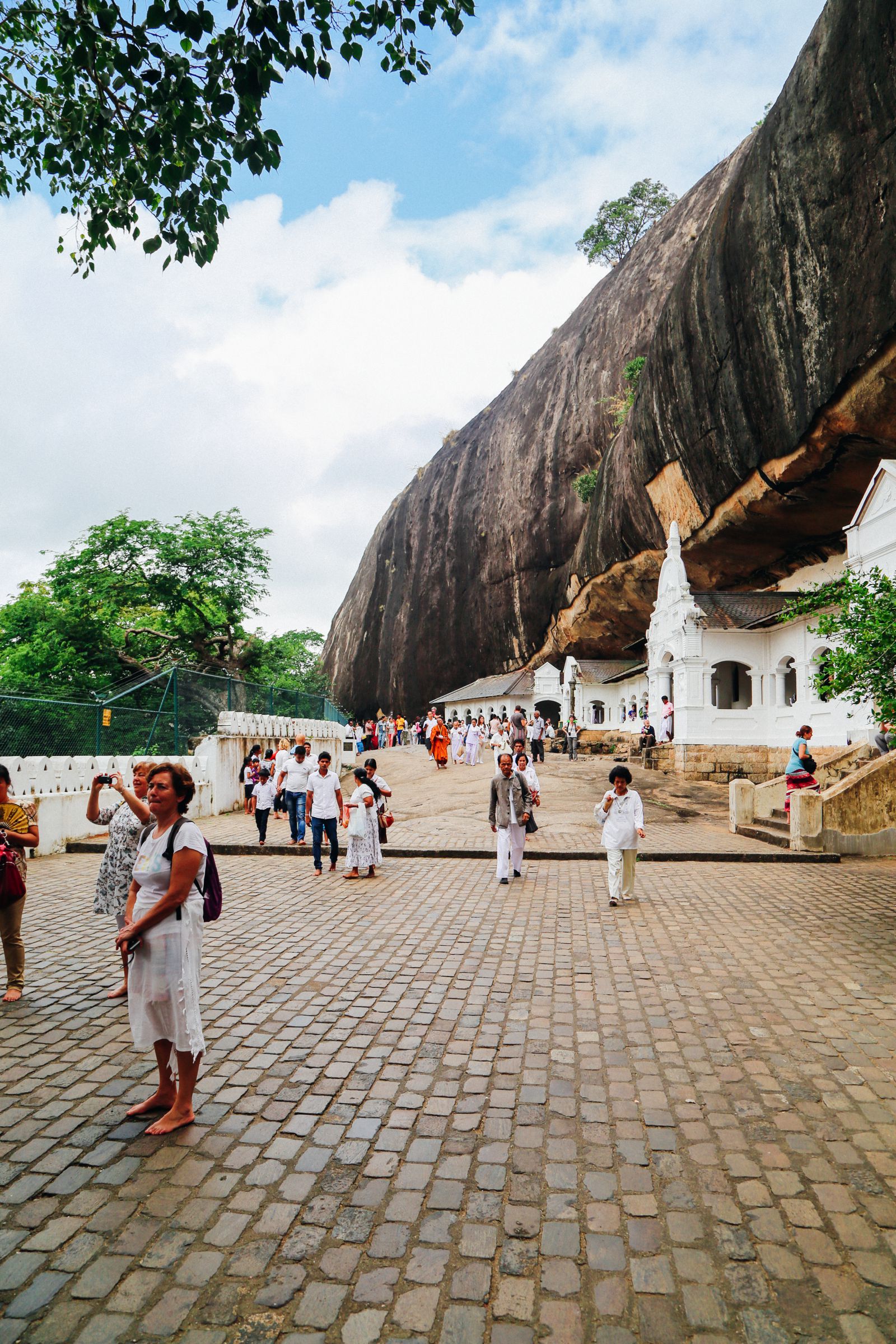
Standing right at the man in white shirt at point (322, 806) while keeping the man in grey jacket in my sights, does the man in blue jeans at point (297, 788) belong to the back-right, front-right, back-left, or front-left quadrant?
back-left

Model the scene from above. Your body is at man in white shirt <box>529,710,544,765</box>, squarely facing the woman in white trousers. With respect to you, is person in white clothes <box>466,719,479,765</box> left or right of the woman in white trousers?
right

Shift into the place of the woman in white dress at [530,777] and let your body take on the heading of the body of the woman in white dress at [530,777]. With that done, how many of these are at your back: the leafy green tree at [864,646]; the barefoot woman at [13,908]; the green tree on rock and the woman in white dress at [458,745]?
2

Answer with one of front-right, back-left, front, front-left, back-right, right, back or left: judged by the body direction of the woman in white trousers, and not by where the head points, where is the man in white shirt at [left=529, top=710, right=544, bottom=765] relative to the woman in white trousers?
back

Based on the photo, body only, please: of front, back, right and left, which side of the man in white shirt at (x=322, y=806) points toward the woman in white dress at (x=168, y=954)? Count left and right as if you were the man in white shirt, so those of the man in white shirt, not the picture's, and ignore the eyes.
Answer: front

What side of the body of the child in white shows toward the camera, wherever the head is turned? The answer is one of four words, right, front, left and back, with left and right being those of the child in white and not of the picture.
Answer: front

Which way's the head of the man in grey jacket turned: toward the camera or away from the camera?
toward the camera

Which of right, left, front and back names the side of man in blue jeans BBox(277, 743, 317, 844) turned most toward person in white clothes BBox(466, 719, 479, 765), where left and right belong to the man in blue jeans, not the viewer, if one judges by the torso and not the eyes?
back

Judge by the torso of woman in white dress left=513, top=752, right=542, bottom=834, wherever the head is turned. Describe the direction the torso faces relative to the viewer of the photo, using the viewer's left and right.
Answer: facing the viewer

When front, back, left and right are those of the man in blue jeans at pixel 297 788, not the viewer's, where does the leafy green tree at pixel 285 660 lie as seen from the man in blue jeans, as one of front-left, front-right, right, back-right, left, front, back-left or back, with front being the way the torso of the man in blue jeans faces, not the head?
back

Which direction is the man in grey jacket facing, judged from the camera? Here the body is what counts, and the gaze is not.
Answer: toward the camera

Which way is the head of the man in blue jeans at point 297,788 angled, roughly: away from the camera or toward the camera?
toward the camera

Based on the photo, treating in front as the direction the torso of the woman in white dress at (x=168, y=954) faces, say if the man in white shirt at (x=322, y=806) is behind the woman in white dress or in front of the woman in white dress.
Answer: behind

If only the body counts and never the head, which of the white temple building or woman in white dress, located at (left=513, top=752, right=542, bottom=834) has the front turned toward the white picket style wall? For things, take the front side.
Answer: the white temple building

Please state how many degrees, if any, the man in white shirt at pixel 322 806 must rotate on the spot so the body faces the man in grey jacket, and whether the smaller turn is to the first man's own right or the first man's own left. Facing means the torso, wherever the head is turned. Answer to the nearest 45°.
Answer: approximately 45° to the first man's own left

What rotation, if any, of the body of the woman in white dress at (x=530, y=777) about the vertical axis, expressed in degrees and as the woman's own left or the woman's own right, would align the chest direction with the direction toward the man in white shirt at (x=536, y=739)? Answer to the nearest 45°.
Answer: approximately 180°
